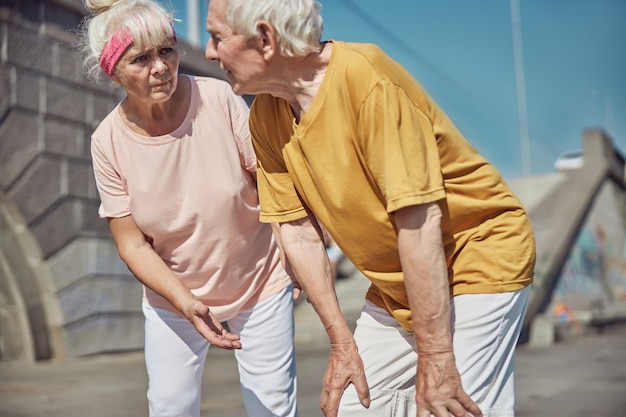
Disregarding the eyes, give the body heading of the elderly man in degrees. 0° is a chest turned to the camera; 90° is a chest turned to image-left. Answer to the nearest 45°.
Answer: approximately 45°

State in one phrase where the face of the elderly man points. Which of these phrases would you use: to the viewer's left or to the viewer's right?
to the viewer's left
